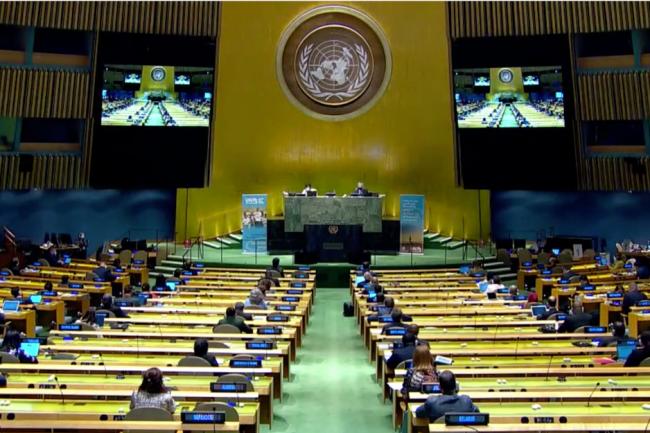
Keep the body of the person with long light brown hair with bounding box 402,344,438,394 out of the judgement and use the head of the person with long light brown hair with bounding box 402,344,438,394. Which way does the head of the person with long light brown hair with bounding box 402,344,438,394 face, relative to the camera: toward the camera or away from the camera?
away from the camera

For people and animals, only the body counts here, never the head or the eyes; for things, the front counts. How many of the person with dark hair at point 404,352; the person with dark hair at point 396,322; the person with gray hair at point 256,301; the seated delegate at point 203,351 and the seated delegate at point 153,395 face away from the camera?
5

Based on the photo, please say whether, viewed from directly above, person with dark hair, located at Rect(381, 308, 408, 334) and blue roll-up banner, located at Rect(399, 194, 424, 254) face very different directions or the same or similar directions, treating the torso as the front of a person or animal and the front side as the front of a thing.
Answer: very different directions

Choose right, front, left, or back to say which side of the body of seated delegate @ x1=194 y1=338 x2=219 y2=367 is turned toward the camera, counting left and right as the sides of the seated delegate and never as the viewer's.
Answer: back

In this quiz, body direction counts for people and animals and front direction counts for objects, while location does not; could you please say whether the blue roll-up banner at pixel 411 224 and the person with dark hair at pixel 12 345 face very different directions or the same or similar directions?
very different directions

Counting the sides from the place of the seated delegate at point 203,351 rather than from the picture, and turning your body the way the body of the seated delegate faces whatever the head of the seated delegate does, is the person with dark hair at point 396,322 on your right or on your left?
on your right

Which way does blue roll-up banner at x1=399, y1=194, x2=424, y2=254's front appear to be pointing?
toward the camera

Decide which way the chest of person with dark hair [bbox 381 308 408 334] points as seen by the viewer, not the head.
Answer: away from the camera

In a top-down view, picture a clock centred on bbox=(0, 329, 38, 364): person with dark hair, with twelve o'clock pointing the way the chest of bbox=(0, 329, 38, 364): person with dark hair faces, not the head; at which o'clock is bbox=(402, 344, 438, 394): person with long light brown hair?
bbox=(402, 344, 438, 394): person with long light brown hair is roughly at 3 o'clock from bbox=(0, 329, 38, 364): person with dark hair.

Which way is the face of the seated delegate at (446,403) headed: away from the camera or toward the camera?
away from the camera

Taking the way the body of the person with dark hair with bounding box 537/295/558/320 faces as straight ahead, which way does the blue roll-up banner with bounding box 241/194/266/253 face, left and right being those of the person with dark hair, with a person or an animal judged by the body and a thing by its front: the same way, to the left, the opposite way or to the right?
the opposite way

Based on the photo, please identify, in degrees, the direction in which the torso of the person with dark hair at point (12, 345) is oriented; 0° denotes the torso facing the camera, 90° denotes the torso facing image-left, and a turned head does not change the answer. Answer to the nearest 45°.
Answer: approximately 225°

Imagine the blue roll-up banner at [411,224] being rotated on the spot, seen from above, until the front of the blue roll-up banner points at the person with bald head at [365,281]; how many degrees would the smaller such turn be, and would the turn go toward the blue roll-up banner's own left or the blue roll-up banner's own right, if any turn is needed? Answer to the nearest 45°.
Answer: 0° — it already faces them

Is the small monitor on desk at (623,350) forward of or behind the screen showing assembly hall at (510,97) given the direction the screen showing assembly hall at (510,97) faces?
forward

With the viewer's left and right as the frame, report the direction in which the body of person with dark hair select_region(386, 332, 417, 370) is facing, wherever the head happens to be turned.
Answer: facing away from the viewer

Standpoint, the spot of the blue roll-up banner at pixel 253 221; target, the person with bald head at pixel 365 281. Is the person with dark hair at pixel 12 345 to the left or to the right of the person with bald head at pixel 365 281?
right

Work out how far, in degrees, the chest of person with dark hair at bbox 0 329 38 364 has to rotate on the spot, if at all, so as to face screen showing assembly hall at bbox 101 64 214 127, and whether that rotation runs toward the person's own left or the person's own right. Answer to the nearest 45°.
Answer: approximately 45° to the person's own left

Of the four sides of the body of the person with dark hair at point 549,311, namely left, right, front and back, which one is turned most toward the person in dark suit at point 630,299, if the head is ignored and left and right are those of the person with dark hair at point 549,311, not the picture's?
right
